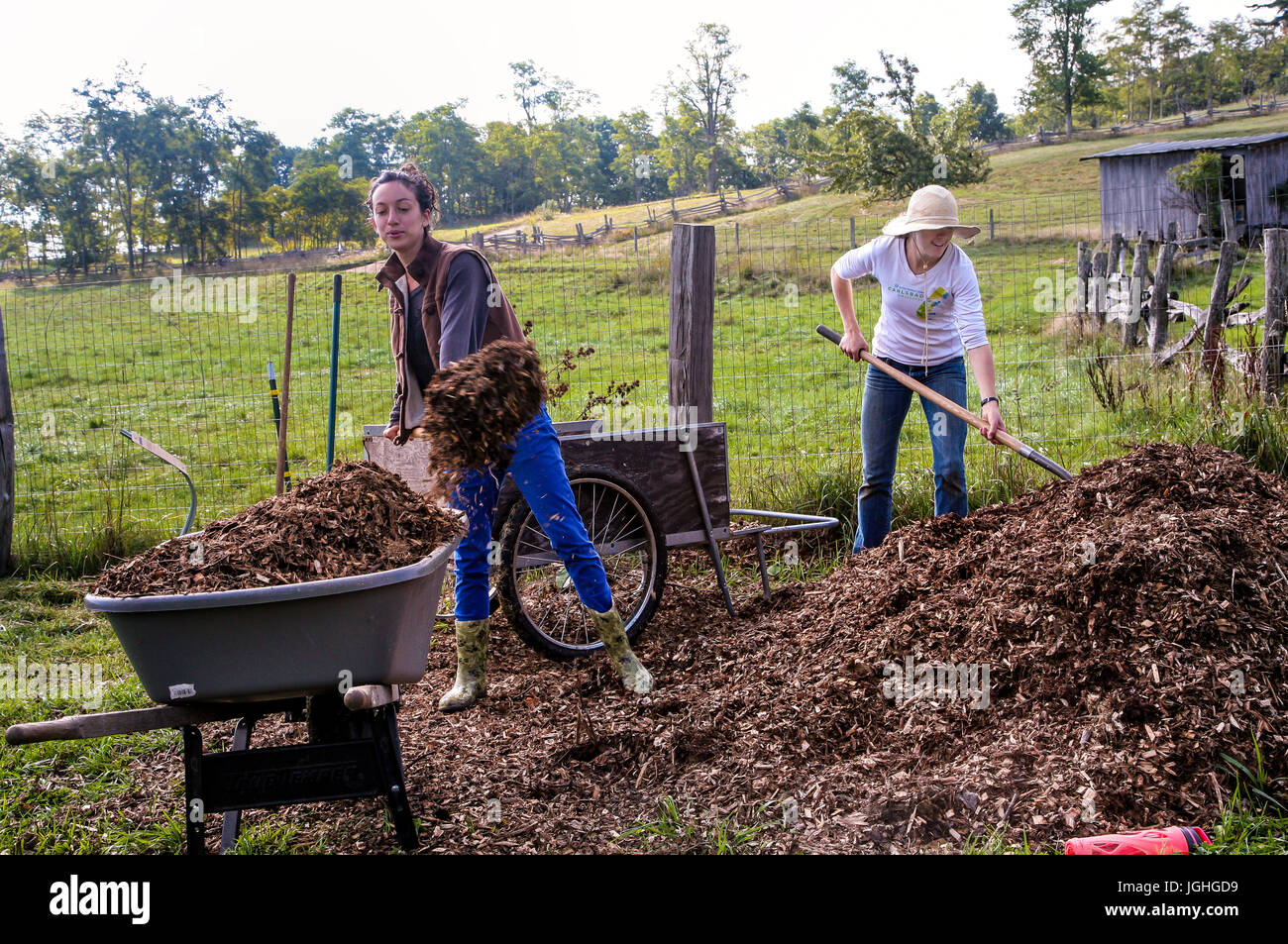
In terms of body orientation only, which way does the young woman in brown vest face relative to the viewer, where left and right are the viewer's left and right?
facing the viewer and to the left of the viewer

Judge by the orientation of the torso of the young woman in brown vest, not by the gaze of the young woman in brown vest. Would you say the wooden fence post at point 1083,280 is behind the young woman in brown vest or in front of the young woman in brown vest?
behind

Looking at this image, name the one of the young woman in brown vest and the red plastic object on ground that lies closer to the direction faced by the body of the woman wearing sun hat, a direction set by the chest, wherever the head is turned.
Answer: the red plastic object on ground

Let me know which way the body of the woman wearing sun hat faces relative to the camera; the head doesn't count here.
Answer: toward the camera

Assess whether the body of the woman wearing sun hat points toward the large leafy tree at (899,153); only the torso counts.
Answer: no

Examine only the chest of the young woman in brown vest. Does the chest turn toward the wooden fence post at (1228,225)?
no

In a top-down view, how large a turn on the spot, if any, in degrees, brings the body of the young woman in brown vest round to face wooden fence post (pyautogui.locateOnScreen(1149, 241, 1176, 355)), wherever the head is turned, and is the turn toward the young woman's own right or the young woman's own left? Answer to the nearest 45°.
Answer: approximately 180°

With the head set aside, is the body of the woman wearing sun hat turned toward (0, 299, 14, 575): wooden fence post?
no

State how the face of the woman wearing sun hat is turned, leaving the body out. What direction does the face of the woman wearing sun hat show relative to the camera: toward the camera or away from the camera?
toward the camera

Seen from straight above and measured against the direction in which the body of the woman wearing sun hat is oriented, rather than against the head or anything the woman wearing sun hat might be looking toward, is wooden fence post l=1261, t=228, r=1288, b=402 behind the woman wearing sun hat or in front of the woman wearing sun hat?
behind

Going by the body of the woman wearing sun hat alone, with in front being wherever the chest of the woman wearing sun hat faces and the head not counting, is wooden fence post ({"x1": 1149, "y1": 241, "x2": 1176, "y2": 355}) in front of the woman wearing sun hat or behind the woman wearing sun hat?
behind

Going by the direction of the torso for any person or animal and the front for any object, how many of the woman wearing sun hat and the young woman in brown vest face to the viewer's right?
0

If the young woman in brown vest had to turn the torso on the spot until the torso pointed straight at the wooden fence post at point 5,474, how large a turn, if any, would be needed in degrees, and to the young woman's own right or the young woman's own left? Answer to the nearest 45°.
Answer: approximately 90° to the young woman's own right
